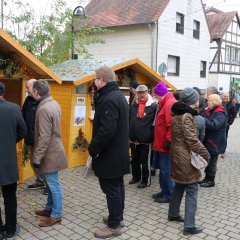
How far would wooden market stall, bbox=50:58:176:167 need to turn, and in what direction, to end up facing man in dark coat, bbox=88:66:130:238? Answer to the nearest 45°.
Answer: approximately 45° to its right

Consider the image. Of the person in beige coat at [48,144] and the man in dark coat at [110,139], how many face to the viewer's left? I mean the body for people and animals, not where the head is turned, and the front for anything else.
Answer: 2

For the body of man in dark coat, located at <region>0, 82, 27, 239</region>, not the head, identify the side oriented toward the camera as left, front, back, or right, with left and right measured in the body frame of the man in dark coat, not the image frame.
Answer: back

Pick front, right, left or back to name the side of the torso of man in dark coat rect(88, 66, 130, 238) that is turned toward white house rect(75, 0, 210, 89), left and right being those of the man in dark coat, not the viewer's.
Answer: right

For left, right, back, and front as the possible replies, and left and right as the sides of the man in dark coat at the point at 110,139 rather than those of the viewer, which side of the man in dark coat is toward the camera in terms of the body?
left

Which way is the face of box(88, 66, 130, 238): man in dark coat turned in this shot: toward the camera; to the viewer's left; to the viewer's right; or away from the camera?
to the viewer's left

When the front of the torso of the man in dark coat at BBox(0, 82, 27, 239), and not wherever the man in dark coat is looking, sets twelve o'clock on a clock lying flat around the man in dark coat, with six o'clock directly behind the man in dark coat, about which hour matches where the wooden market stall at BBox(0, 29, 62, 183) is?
The wooden market stall is roughly at 12 o'clock from the man in dark coat.

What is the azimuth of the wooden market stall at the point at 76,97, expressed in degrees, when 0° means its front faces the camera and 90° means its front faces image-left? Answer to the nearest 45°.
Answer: approximately 315°

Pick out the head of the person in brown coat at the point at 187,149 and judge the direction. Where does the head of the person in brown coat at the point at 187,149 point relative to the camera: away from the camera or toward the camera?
away from the camera

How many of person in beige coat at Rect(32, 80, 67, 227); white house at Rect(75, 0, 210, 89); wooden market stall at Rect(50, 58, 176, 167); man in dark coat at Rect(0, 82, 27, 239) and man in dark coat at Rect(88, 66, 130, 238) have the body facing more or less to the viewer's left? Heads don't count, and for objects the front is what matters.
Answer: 2

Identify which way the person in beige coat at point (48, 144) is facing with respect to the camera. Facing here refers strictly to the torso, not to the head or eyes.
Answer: to the viewer's left
